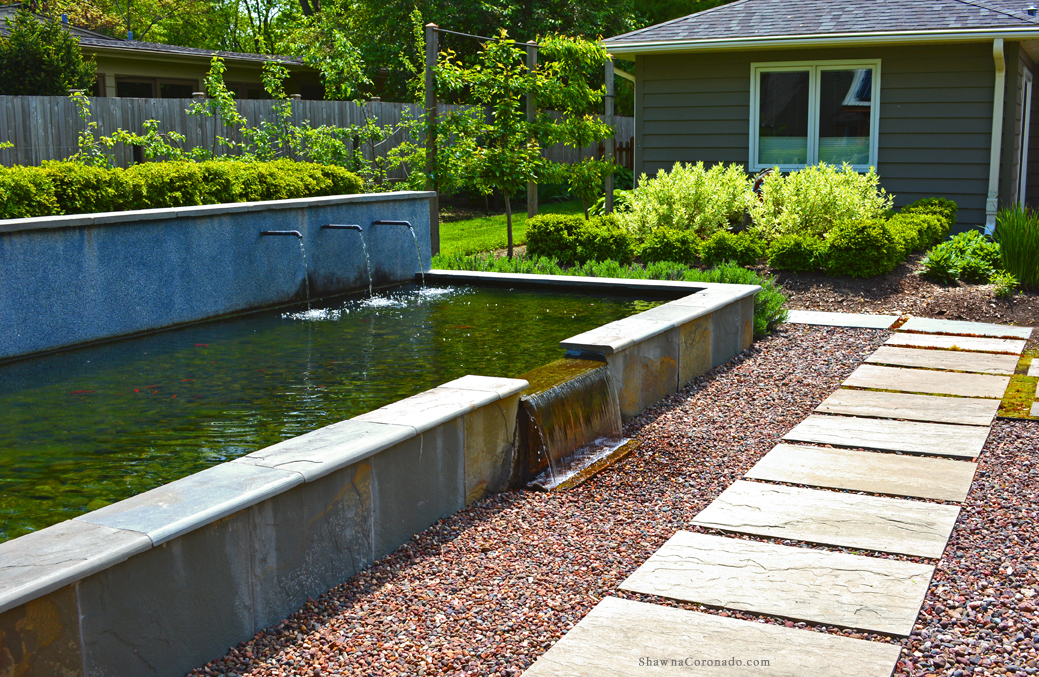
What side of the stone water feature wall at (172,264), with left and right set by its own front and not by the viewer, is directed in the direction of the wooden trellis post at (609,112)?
left

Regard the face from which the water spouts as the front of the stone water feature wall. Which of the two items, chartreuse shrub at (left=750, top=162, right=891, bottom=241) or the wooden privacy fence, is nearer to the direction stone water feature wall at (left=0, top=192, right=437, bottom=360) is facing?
the chartreuse shrub

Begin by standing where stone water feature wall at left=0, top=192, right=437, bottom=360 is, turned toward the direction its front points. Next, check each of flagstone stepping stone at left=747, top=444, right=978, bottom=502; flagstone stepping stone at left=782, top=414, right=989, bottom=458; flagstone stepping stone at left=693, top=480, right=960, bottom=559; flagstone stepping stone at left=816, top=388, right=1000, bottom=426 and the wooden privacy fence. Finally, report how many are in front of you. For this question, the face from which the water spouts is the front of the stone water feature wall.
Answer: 4

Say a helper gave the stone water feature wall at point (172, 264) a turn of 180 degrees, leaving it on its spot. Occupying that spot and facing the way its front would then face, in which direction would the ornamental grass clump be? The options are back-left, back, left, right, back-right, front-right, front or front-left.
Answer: back-right

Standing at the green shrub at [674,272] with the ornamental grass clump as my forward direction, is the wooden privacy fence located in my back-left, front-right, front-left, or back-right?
back-left

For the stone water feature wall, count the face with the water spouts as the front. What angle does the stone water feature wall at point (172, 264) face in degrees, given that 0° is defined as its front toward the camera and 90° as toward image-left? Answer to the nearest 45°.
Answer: approximately 315°

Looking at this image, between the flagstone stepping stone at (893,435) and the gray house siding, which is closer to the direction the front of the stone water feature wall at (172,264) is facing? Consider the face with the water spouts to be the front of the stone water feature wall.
the flagstone stepping stone

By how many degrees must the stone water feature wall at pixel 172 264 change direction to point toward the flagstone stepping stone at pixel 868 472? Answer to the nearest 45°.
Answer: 0° — it already faces it

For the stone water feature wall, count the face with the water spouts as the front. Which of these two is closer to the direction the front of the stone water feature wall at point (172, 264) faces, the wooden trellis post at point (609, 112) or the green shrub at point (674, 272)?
the green shrub

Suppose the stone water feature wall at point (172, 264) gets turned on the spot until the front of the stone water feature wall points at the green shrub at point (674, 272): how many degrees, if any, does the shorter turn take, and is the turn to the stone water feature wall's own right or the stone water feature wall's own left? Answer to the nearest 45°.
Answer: approximately 45° to the stone water feature wall's own left

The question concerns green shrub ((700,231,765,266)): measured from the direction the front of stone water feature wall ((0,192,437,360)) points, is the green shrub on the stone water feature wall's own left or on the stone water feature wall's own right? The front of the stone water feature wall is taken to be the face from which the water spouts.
on the stone water feature wall's own left

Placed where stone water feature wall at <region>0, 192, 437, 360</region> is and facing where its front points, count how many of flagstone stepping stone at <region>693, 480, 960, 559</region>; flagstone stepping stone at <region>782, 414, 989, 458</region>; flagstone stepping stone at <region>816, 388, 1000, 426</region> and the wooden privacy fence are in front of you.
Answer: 3

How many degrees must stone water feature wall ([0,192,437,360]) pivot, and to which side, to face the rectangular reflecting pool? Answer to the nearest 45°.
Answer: approximately 45° to its right
